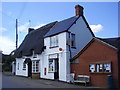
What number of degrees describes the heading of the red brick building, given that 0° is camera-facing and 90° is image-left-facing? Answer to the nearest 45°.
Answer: approximately 45°
